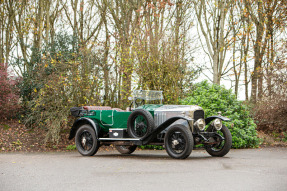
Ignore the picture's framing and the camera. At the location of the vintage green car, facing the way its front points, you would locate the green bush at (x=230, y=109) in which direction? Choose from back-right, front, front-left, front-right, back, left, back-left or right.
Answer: left

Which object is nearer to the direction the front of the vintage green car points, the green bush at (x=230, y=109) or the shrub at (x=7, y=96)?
the green bush

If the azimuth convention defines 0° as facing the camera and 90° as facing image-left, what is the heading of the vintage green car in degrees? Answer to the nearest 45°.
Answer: approximately 315°

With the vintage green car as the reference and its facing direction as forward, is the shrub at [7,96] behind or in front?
behind
